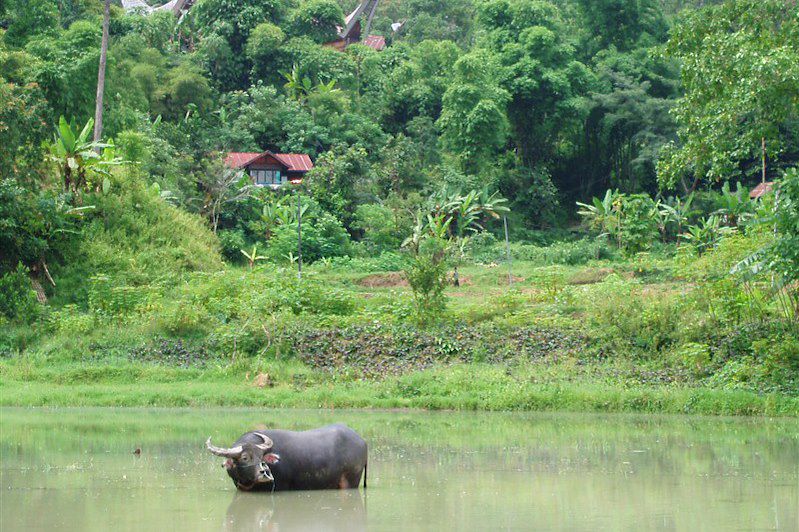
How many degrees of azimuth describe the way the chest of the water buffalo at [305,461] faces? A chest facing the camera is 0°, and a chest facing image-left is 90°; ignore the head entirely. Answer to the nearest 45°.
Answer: approximately 90°

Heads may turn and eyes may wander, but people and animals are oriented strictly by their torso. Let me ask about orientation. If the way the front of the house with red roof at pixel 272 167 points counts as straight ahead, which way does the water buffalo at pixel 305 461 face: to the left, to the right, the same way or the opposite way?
to the right

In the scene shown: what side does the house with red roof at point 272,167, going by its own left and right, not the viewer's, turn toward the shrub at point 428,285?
front

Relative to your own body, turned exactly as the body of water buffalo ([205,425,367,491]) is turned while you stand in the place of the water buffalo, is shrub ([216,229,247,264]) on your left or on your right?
on your right

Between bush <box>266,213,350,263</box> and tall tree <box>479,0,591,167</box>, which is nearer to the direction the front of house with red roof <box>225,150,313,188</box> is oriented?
the bush

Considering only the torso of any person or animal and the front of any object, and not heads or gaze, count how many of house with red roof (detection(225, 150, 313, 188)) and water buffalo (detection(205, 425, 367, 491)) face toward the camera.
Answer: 1

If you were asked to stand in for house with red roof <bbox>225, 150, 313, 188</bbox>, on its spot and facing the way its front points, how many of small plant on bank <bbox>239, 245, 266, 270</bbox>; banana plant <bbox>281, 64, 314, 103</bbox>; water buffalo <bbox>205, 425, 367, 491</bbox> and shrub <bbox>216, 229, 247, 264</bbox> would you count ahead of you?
3

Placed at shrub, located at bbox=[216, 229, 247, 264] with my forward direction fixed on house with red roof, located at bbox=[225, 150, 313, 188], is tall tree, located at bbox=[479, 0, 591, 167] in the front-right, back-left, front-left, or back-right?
front-right

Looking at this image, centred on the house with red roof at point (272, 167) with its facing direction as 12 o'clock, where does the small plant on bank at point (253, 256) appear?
The small plant on bank is roughly at 12 o'clock from the house with red roof.

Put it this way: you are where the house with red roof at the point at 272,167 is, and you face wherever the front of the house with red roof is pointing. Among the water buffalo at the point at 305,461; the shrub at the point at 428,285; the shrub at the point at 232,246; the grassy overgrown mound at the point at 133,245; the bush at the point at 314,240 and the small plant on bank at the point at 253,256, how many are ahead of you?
6

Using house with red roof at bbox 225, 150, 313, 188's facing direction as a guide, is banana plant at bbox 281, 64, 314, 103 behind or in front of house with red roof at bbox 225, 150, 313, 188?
behind

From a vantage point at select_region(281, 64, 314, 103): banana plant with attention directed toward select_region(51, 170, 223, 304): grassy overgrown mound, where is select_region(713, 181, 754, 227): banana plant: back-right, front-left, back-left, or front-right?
front-left

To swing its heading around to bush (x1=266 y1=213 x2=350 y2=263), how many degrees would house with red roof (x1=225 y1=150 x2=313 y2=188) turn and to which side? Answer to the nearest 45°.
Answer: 0° — it already faces it

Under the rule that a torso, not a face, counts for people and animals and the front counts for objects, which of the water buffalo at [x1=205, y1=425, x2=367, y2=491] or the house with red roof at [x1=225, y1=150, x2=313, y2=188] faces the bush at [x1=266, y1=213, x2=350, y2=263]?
the house with red roof

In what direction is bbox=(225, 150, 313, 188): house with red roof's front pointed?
toward the camera

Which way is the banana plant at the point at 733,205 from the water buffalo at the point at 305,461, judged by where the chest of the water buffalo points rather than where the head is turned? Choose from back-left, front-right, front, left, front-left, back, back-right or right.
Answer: back-right

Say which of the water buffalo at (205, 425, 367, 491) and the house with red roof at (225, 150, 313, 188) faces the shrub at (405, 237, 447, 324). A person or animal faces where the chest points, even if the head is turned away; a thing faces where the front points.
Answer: the house with red roof
